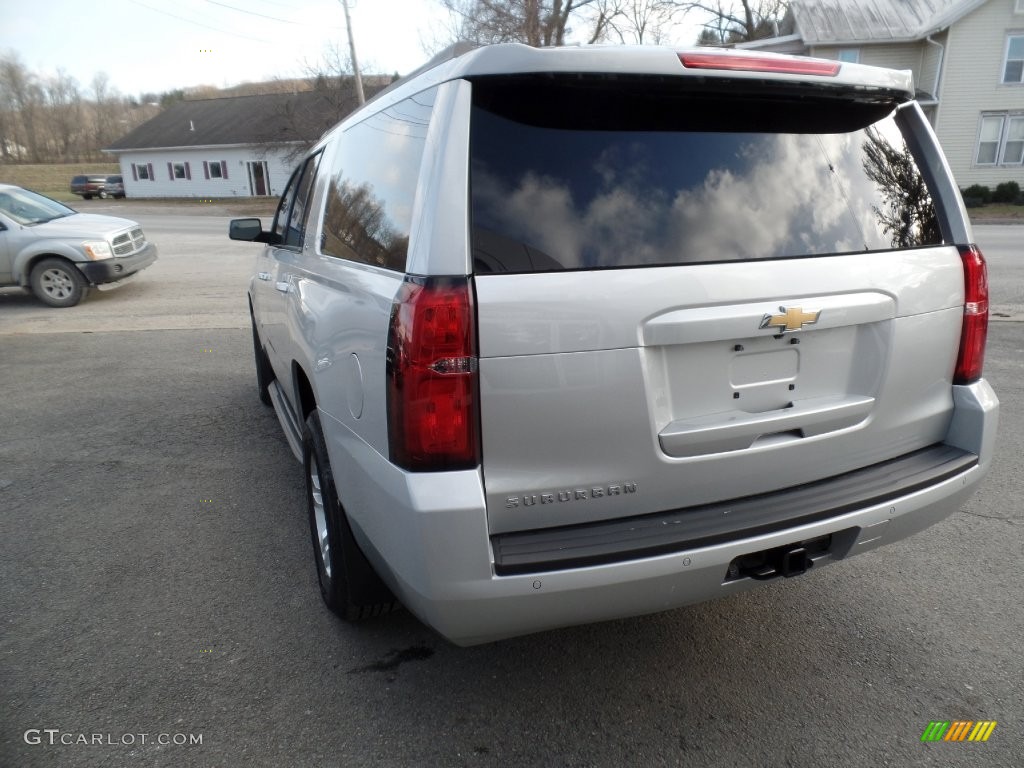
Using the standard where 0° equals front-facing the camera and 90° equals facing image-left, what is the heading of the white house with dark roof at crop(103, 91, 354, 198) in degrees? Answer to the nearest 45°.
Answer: approximately 0°

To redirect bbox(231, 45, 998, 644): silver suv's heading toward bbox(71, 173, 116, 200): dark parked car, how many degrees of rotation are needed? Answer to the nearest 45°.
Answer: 0° — it already faces it

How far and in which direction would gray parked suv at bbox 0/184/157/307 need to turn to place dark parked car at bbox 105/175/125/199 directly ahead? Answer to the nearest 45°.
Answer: approximately 135° to its left

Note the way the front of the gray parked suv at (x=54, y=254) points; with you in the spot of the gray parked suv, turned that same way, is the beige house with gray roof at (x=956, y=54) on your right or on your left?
on your left

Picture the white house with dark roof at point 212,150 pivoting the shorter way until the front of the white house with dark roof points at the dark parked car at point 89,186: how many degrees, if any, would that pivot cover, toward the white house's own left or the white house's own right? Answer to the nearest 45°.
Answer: approximately 90° to the white house's own right

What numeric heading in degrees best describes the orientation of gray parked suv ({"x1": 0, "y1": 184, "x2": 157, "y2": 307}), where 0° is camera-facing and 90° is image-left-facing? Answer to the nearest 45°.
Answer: approximately 315°

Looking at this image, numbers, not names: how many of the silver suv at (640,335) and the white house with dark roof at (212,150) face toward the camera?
1

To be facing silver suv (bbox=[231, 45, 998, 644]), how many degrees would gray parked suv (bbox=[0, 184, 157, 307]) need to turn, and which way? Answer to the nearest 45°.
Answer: approximately 45° to its right

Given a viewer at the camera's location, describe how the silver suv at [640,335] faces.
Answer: facing away from the viewer and to the left of the viewer
